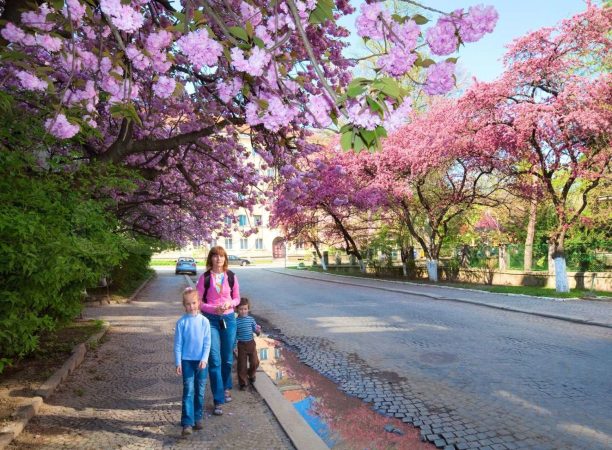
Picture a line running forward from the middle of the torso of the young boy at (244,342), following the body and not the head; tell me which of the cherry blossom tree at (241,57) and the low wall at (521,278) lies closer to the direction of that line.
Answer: the cherry blossom tree

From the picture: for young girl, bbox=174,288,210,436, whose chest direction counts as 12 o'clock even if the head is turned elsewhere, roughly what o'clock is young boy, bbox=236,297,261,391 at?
The young boy is roughly at 7 o'clock from the young girl.

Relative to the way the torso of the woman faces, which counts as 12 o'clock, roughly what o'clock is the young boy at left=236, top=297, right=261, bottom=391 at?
The young boy is roughly at 7 o'clock from the woman.

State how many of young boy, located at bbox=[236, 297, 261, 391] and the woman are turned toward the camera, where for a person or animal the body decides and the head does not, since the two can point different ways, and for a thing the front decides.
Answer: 2

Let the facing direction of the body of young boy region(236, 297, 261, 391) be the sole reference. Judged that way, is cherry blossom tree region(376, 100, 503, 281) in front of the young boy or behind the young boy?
behind

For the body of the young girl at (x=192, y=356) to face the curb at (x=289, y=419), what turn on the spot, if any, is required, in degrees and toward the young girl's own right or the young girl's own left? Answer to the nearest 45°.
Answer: approximately 90° to the young girl's own left

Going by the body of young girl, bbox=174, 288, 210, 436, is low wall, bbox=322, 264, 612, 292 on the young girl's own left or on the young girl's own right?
on the young girl's own left

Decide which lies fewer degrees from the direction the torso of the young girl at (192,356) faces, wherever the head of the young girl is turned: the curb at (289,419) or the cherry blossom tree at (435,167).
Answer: the curb

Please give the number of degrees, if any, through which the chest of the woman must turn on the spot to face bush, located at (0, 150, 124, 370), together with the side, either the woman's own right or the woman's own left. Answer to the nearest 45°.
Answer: approximately 90° to the woman's own right

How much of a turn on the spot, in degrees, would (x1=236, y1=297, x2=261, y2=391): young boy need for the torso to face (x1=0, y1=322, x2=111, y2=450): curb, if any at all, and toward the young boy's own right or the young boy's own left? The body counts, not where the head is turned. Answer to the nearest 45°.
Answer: approximately 90° to the young boy's own right

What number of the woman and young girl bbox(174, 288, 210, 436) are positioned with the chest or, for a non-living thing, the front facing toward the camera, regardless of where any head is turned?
2
